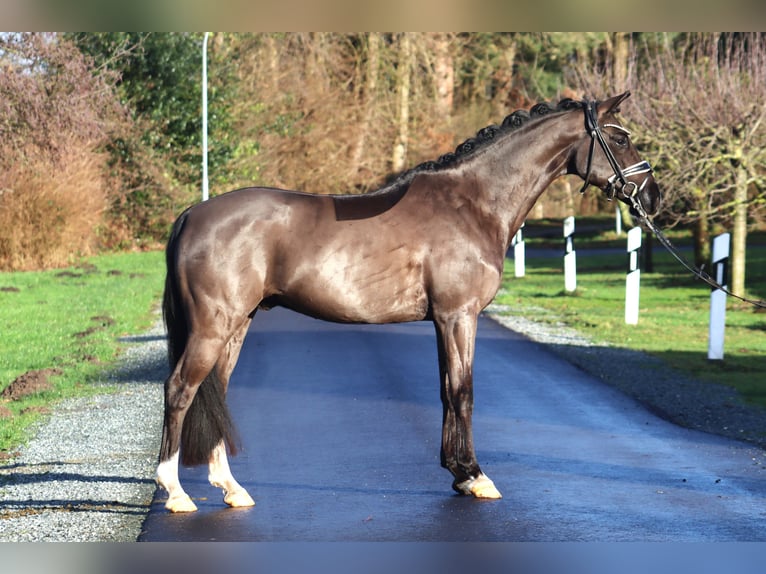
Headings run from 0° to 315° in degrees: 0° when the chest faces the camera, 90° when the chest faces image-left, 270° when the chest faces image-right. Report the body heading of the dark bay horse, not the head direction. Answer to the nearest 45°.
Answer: approximately 270°
